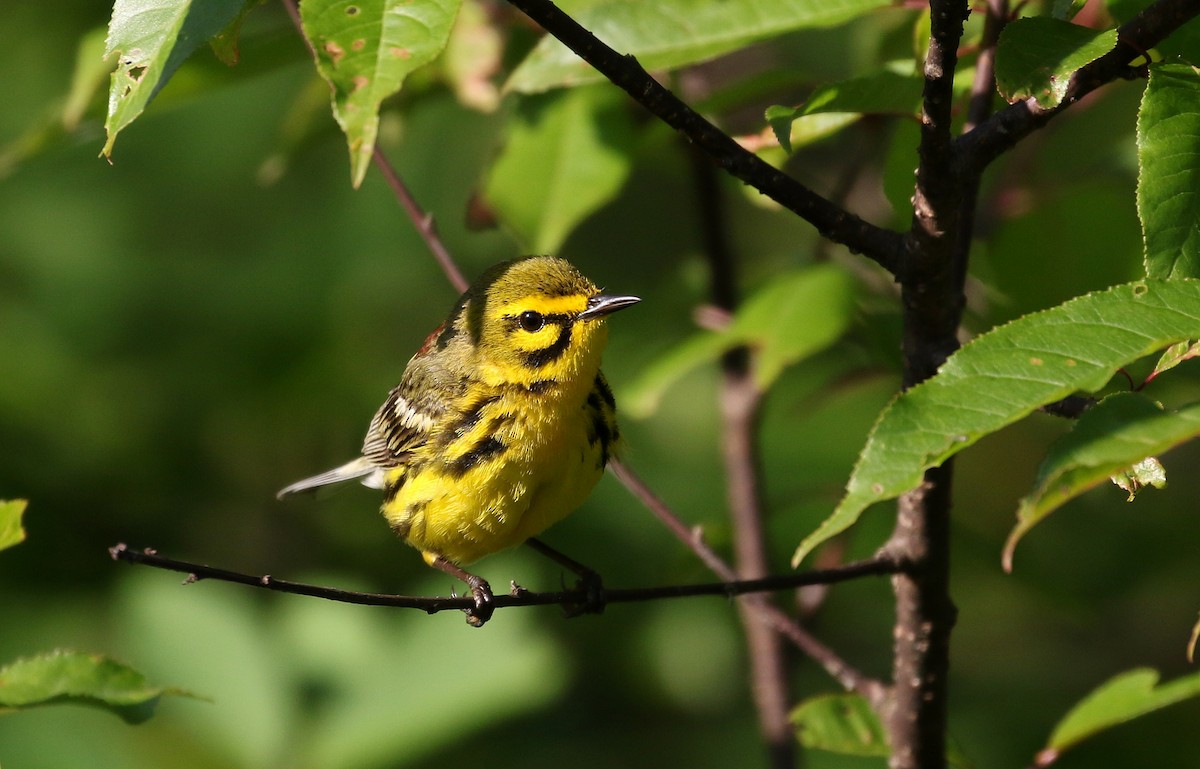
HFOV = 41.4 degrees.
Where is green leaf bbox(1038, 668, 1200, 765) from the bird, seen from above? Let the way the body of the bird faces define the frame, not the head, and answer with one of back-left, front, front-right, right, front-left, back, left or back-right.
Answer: front

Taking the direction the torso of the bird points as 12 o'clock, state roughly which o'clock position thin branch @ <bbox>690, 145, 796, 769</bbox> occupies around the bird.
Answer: The thin branch is roughly at 9 o'clock from the bird.

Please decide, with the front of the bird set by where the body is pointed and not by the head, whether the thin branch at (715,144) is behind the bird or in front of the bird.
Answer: in front

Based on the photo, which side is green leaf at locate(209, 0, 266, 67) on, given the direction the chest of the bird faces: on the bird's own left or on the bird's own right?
on the bird's own right

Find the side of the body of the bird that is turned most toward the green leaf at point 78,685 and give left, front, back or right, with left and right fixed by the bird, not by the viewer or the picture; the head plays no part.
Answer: right

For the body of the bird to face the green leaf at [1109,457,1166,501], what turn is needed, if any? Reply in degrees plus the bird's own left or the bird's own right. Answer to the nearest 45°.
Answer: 0° — it already faces it

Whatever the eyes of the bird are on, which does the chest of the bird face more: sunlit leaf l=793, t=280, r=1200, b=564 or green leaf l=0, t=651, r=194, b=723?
the sunlit leaf

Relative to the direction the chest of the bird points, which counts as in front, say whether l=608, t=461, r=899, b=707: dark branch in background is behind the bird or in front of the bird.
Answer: in front
